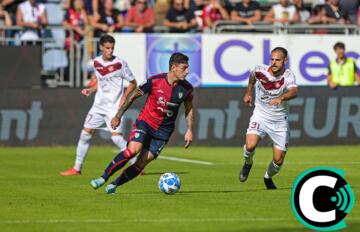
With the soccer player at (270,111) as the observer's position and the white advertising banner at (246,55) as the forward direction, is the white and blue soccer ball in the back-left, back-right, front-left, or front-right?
back-left

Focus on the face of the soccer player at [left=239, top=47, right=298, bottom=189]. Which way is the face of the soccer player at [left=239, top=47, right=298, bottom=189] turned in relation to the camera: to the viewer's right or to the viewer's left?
to the viewer's left

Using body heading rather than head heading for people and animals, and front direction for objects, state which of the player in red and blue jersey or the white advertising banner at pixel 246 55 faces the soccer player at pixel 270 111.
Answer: the white advertising banner

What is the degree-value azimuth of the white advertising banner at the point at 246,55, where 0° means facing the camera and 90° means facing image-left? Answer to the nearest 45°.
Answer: approximately 0°

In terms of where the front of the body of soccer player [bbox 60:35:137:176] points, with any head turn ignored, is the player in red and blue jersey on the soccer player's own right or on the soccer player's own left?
on the soccer player's own left

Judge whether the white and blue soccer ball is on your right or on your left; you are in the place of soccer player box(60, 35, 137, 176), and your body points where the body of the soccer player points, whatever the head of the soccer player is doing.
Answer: on your left

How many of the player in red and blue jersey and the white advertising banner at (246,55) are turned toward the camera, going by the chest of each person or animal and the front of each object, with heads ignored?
2
